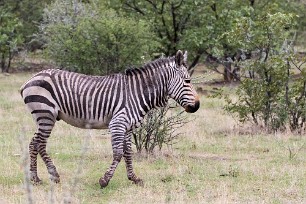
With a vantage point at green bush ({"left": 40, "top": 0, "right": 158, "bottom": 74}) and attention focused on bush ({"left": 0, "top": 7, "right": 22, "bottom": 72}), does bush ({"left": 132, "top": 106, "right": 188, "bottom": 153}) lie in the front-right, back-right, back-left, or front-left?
back-left

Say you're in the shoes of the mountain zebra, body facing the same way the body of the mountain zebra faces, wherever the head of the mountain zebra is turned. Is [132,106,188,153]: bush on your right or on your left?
on your left

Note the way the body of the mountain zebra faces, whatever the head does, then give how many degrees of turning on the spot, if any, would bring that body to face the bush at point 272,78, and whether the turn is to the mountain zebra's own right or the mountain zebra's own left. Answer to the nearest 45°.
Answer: approximately 45° to the mountain zebra's own left

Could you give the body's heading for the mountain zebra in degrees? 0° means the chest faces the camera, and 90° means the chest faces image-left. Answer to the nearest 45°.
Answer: approximately 270°
